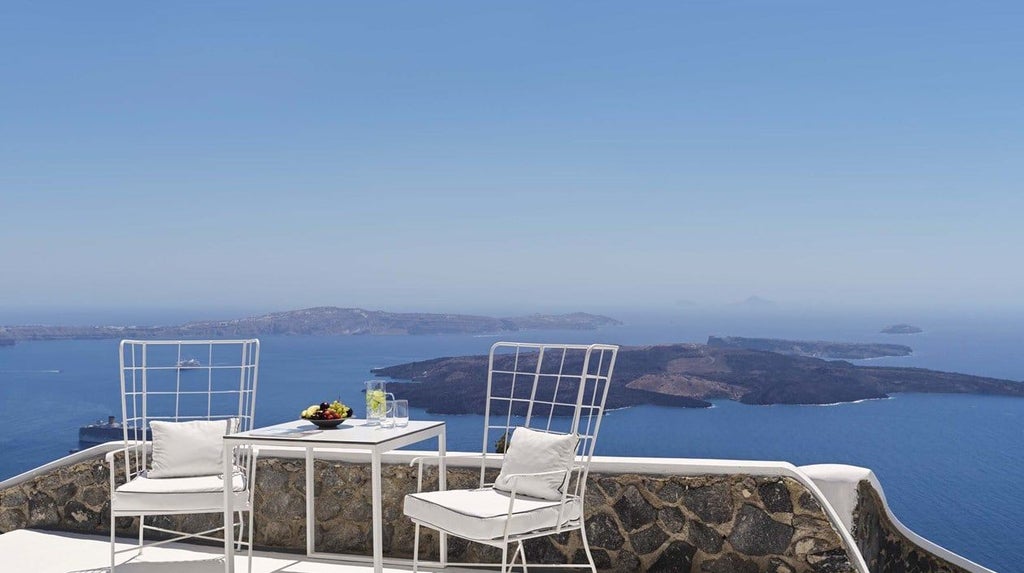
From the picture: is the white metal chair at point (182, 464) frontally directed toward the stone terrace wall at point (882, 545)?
no

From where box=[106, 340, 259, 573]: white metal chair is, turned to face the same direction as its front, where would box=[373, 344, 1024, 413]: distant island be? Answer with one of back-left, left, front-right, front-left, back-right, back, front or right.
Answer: back-left

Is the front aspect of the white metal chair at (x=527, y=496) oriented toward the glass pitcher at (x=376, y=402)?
no

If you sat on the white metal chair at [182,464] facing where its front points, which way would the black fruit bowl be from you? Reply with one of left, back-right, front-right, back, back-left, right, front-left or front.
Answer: front-left

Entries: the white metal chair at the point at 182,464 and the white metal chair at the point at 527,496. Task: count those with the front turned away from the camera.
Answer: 0

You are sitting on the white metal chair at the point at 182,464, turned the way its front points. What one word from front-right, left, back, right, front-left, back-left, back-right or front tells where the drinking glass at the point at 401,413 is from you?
front-left

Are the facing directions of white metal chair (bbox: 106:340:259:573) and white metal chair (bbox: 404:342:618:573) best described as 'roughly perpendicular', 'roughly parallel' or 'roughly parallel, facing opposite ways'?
roughly perpendicular

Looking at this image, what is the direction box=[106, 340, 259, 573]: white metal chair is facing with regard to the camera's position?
facing the viewer

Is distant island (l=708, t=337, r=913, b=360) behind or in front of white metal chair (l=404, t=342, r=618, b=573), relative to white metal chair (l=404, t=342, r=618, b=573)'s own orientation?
behind

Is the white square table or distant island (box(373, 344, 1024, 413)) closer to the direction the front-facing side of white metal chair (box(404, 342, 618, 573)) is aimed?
the white square table

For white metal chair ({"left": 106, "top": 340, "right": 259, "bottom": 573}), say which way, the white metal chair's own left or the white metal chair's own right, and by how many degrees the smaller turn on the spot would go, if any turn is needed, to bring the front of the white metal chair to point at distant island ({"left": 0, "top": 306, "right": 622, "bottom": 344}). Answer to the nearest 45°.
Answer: approximately 180°

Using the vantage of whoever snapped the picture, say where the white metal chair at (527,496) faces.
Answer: facing the viewer and to the left of the viewer

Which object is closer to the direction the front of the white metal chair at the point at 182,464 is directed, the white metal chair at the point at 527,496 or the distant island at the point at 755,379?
the white metal chair

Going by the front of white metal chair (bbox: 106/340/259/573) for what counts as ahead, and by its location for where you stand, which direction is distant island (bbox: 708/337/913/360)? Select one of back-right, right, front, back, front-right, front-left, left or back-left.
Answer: back-left
